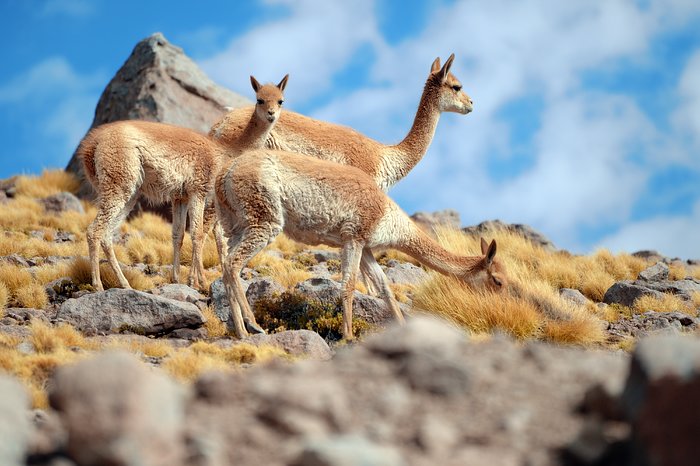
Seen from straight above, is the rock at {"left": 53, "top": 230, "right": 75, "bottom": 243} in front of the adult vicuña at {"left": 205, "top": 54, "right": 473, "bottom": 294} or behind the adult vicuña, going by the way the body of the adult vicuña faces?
behind

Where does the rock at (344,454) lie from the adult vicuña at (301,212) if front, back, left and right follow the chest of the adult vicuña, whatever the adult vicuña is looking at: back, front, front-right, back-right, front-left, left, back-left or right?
right

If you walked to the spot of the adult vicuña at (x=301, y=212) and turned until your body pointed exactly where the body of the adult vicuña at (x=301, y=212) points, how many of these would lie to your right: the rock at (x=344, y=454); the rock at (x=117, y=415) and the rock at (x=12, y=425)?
3

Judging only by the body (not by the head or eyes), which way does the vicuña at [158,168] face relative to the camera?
to the viewer's right

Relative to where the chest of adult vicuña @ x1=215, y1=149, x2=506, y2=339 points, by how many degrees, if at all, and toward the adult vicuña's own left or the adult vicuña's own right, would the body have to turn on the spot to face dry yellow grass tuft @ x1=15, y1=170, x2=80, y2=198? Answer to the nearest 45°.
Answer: approximately 135° to the adult vicuña's own left

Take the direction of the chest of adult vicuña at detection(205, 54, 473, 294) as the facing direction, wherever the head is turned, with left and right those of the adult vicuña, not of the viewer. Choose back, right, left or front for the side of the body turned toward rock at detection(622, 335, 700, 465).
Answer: right

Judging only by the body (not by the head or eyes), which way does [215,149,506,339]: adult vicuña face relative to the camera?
to the viewer's right

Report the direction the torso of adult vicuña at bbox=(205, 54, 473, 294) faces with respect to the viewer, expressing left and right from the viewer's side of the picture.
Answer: facing to the right of the viewer

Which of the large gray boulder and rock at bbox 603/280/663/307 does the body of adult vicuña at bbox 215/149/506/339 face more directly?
the rock

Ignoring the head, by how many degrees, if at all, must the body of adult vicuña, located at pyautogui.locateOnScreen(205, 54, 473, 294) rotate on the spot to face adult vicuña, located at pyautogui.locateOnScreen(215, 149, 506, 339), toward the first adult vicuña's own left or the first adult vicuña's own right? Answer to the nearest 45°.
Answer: approximately 90° to the first adult vicuña's own right

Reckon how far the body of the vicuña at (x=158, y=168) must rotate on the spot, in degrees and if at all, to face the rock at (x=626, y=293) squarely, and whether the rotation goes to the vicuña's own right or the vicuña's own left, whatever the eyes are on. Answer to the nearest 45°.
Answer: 0° — it already faces it

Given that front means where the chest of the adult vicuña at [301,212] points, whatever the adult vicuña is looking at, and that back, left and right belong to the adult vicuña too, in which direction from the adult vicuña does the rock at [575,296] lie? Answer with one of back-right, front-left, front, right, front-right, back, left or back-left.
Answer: front-left
